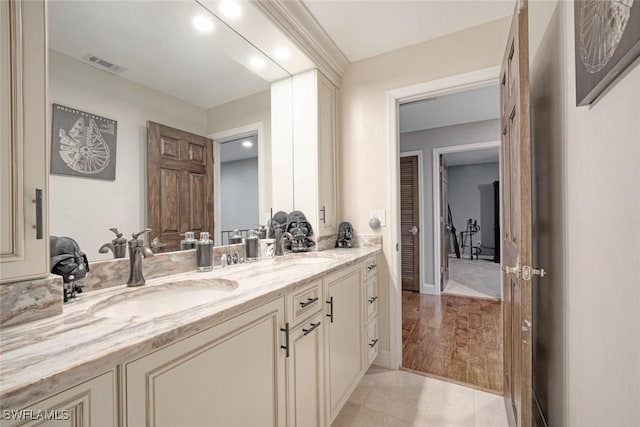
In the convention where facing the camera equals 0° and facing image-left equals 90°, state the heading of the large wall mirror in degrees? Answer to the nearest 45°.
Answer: approximately 315°

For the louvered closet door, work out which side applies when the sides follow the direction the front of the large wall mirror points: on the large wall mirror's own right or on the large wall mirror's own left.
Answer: on the large wall mirror's own left

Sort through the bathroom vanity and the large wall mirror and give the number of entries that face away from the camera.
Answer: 0

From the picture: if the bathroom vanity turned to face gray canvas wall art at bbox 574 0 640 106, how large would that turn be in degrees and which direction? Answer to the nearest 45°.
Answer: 0° — it already faces it

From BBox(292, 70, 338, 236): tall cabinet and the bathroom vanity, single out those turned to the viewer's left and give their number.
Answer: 0

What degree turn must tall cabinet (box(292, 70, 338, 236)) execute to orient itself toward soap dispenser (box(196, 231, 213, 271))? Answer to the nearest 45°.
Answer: approximately 90° to its right

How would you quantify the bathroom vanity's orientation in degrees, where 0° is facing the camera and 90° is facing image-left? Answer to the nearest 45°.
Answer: approximately 315°

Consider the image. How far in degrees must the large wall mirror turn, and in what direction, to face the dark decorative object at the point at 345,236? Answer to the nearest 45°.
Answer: approximately 45° to its left

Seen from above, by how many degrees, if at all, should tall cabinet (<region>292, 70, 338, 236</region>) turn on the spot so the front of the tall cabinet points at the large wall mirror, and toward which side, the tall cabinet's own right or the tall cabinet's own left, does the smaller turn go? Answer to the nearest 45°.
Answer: approximately 90° to the tall cabinet's own right

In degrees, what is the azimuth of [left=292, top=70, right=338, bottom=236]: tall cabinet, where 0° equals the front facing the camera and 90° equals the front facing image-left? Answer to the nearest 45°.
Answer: approximately 315°
